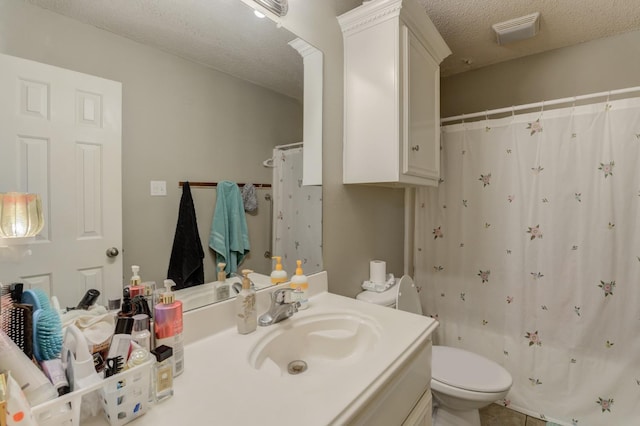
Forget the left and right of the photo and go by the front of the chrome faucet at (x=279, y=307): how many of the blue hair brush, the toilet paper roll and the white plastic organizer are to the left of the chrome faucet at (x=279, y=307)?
1

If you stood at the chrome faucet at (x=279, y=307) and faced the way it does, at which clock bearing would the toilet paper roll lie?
The toilet paper roll is roughly at 9 o'clock from the chrome faucet.

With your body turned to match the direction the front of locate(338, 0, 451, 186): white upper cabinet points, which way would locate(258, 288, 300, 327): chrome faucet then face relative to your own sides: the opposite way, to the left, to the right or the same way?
the same way

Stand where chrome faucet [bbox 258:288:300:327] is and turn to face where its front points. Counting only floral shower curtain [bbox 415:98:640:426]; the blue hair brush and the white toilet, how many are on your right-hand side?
1

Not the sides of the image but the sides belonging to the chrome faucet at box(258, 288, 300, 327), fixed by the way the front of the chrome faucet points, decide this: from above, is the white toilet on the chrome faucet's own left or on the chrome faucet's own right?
on the chrome faucet's own left

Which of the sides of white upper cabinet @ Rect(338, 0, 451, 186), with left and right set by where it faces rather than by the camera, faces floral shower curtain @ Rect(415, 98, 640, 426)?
left

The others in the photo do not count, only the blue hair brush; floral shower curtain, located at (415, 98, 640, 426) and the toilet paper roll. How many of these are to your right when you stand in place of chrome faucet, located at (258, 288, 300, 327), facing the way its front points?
1

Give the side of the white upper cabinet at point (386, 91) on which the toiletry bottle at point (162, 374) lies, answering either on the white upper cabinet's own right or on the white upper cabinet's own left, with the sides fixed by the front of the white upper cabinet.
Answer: on the white upper cabinet's own right

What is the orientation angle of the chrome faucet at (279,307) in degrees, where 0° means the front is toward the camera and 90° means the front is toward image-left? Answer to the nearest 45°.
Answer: approximately 315°

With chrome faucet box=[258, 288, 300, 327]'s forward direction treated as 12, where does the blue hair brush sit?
The blue hair brush is roughly at 3 o'clock from the chrome faucet.
